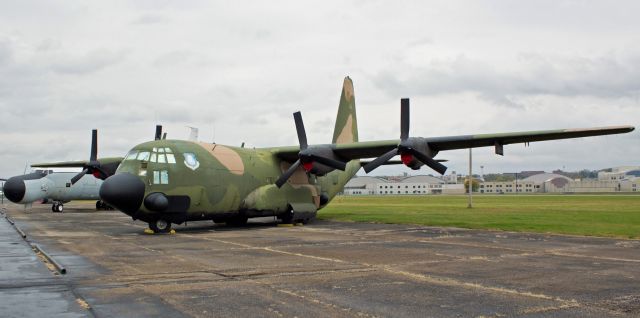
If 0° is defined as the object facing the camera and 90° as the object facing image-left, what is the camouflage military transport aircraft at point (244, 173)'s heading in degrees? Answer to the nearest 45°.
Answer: approximately 45°
